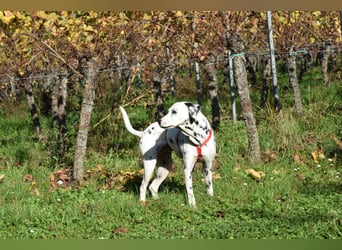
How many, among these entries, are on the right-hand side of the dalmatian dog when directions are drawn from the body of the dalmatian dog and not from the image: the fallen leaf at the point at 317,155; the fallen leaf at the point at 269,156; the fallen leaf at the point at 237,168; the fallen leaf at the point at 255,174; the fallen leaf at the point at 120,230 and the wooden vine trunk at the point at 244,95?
1

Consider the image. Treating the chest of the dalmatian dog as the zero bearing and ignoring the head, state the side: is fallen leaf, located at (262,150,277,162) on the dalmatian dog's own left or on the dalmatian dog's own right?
on the dalmatian dog's own left

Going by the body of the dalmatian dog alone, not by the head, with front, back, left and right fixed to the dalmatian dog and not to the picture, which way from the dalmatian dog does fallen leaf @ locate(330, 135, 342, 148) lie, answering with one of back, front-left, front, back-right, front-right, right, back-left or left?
left

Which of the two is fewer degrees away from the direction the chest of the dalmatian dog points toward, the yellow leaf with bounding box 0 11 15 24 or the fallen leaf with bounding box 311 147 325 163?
the fallen leaf

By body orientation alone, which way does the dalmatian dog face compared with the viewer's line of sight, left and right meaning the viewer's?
facing the viewer and to the right of the viewer

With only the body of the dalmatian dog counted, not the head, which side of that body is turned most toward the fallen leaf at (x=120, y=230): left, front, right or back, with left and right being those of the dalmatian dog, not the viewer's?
right

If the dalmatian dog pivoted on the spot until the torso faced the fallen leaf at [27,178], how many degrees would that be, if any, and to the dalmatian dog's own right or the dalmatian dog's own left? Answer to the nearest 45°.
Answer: approximately 180°

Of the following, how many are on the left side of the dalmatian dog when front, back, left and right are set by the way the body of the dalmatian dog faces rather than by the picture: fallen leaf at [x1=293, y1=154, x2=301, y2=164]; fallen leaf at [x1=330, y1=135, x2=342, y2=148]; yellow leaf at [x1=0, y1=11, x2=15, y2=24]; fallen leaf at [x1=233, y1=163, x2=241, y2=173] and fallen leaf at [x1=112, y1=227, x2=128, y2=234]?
3

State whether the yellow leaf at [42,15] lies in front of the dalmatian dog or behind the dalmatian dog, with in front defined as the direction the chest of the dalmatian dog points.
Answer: behind

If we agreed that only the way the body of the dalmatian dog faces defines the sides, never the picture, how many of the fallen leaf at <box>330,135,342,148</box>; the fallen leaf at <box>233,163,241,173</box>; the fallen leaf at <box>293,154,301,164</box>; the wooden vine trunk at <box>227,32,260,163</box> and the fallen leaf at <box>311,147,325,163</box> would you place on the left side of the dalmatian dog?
5

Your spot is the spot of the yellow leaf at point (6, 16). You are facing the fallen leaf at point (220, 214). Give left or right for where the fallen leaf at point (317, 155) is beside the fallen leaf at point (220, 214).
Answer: left

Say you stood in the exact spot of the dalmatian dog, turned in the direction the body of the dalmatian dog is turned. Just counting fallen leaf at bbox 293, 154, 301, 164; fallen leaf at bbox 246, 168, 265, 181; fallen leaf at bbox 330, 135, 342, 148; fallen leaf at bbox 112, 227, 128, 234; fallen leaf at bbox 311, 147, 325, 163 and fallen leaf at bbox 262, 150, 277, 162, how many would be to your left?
5

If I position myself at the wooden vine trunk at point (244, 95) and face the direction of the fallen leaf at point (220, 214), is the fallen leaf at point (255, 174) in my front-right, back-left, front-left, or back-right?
front-left

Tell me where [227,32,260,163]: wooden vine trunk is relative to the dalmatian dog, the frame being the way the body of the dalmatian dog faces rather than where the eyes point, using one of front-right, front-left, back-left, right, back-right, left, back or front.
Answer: left
